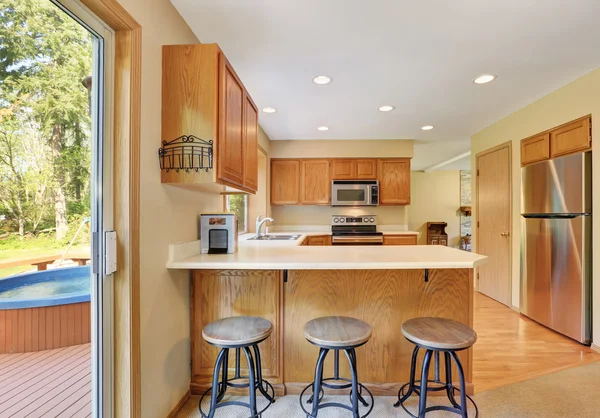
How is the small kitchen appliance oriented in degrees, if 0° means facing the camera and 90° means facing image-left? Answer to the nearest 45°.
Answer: approximately 0°

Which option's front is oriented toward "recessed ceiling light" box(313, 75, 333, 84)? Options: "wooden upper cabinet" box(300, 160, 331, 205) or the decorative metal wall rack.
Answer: the wooden upper cabinet

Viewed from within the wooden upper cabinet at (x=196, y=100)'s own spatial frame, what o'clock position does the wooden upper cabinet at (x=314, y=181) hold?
the wooden upper cabinet at (x=314, y=181) is roughly at 10 o'clock from the wooden upper cabinet at (x=196, y=100).

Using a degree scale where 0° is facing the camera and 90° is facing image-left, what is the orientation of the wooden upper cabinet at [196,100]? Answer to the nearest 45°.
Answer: approximately 270°

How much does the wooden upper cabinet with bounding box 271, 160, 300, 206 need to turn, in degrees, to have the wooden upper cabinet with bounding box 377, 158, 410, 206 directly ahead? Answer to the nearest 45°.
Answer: approximately 90° to its left

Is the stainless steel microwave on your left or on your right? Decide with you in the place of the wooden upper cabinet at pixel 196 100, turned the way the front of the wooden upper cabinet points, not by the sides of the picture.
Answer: on your left

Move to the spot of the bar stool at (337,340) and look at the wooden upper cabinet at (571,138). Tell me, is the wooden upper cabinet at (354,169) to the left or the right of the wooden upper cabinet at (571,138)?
left

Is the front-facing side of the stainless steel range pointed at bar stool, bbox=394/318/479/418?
yes
